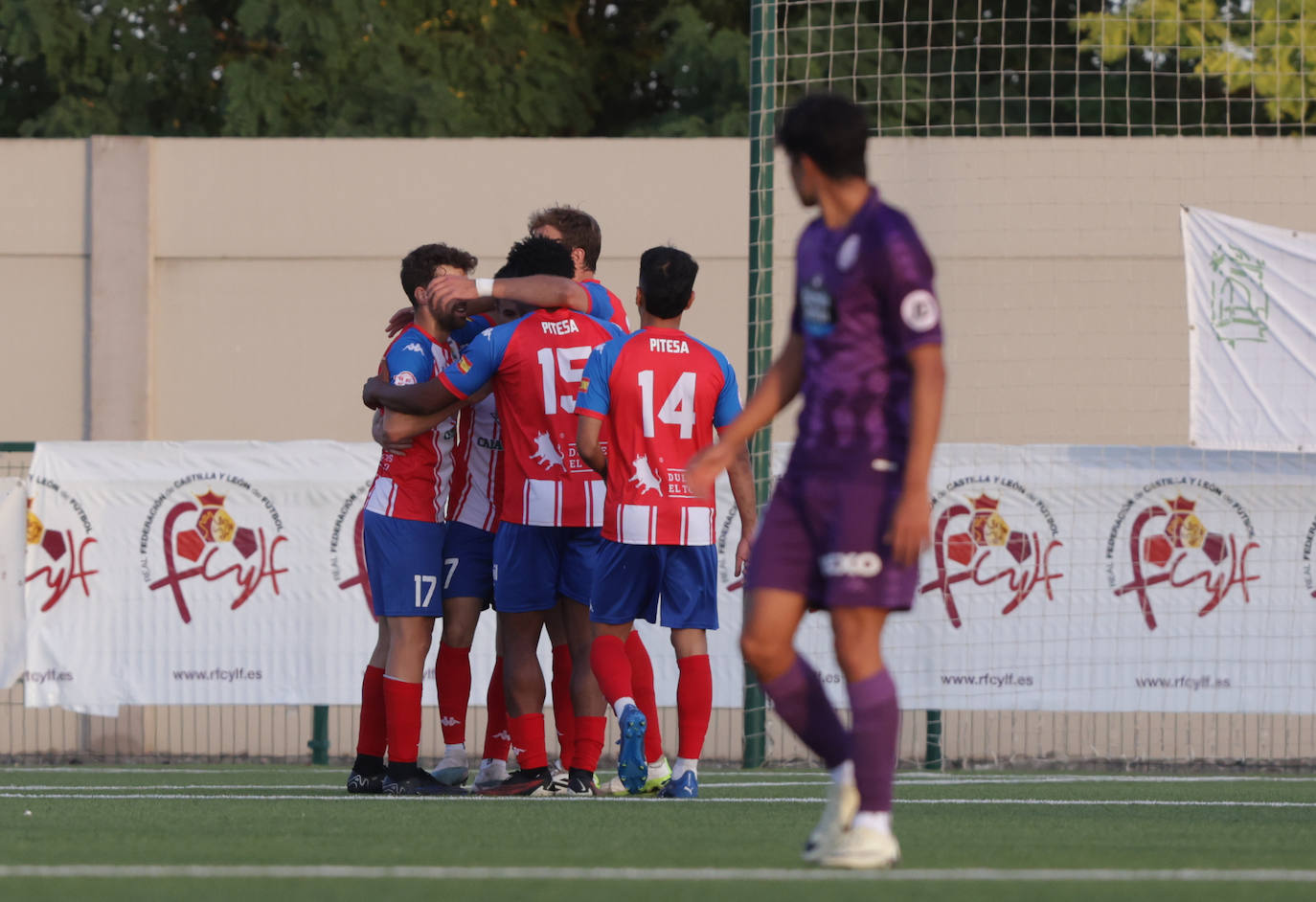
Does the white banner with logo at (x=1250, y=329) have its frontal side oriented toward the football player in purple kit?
yes

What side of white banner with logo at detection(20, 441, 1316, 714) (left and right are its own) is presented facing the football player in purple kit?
front

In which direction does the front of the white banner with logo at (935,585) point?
toward the camera

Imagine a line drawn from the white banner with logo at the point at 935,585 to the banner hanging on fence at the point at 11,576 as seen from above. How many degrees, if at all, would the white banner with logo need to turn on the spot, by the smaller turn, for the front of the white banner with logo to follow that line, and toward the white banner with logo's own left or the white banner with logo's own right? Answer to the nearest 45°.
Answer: approximately 90° to the white banner with logo's own right

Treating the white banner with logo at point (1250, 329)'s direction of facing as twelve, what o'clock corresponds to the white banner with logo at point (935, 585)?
the white banner with logo at point (935, 585) is roughly at 2 o'clock from the white banner with logo at point (1250, 329).

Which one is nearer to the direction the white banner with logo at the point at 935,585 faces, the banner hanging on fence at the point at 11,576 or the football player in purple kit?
the football player in purple kit

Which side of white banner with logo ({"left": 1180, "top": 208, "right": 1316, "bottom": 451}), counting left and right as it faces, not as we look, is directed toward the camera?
front

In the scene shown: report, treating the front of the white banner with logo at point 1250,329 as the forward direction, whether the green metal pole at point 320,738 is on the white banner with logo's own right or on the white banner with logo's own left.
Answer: on the white banner with logo's own right

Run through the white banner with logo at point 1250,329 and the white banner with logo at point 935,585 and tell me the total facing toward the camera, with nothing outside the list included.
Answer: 2
